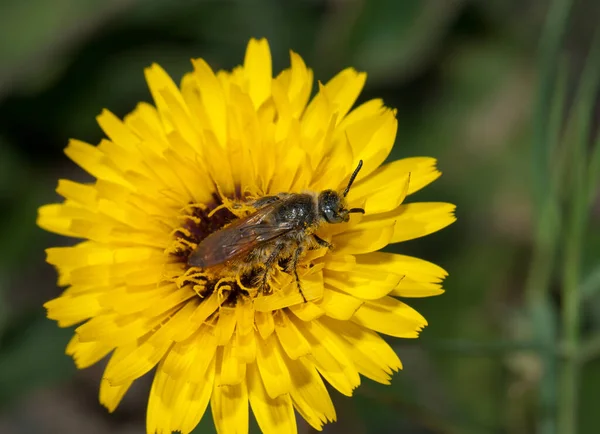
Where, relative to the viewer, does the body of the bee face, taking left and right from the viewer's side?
facing to the right of the viewer

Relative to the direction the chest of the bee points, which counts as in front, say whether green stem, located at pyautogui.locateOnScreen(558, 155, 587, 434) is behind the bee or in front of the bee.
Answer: in front
